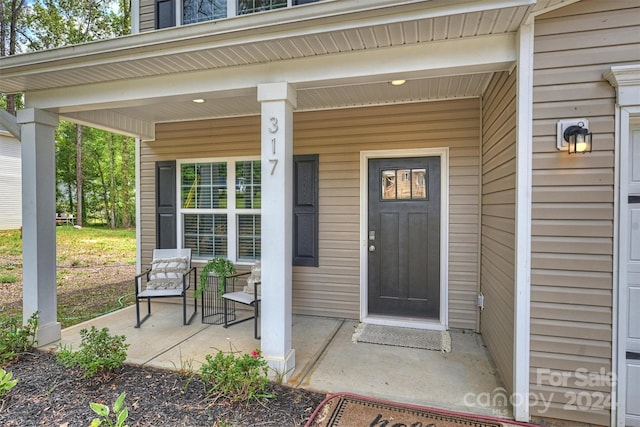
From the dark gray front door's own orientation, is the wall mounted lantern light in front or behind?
in front

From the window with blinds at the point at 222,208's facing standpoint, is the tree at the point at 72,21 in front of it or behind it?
behind

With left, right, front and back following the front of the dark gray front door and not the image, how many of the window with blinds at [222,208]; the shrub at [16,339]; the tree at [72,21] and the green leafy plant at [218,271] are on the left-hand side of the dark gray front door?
0

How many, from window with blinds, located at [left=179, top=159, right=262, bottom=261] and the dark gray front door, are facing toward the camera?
2

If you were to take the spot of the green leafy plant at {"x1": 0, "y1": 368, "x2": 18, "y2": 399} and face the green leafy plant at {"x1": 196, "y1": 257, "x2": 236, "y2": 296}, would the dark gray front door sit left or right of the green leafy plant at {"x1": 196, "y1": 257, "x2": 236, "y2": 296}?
right

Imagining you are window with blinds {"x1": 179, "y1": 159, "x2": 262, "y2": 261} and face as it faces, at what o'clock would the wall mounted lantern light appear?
The wall mounted lantern light is roughly at 11 o'clock from the window with blinds.

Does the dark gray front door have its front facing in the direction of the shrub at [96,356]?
no

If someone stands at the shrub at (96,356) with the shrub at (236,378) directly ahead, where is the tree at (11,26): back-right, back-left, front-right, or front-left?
back-left

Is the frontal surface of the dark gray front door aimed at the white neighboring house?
no

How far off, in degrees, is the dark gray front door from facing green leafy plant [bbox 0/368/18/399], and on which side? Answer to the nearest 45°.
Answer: approximately 45° to its right

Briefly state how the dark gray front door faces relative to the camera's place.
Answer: facing the viewer

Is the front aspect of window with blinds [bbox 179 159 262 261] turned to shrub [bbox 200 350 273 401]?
yes

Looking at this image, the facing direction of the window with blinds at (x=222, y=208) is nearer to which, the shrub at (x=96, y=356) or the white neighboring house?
the shrub

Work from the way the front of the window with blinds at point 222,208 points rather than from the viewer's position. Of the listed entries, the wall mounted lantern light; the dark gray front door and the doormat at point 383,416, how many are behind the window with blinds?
0

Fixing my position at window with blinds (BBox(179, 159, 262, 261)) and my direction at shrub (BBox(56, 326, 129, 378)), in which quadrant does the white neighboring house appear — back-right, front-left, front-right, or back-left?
back-right

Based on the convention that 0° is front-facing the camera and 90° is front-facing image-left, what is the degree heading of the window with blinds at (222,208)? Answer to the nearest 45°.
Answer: approximately 0°

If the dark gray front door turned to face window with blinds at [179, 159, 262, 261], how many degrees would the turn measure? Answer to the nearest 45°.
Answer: approximately 90° to its right

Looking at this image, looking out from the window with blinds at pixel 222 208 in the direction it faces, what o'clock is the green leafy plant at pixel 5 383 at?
The green leafy plant is roughly at 1 o'clock from the window with blinds.

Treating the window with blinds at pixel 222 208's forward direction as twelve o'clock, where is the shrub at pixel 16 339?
The shrub is roughly at 2 o'clock from the window with blinds.

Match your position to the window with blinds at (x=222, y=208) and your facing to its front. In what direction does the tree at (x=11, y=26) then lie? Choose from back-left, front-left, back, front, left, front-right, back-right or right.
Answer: back-right

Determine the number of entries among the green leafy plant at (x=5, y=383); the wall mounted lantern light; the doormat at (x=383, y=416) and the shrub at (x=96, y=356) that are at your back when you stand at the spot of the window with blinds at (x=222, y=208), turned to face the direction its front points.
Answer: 0
